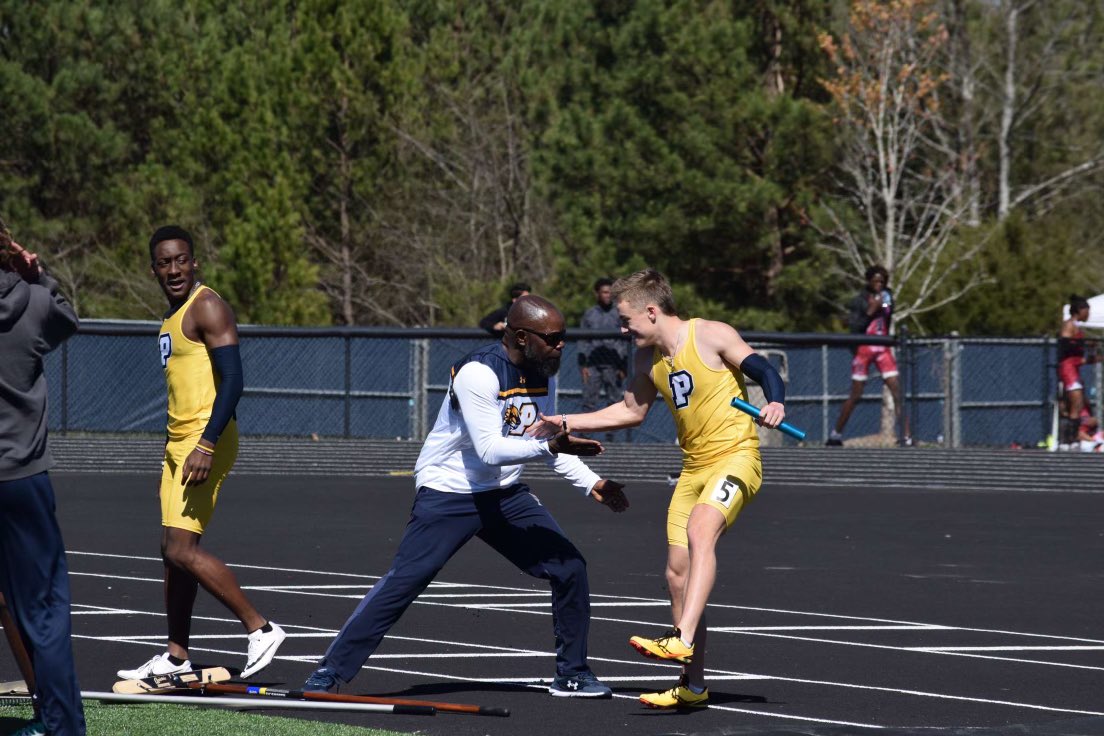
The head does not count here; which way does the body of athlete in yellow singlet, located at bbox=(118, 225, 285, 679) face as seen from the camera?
to the viewer's left

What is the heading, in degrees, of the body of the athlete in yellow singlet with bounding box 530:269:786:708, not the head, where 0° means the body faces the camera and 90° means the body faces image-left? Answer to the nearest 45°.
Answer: approximately 45°

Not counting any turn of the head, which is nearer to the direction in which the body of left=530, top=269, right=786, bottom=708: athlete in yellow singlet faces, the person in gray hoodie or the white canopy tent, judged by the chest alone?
the person in gray hoodie

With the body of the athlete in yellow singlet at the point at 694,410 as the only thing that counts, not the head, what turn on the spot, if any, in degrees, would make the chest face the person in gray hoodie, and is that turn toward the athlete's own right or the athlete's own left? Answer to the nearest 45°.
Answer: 0° — they already face them
